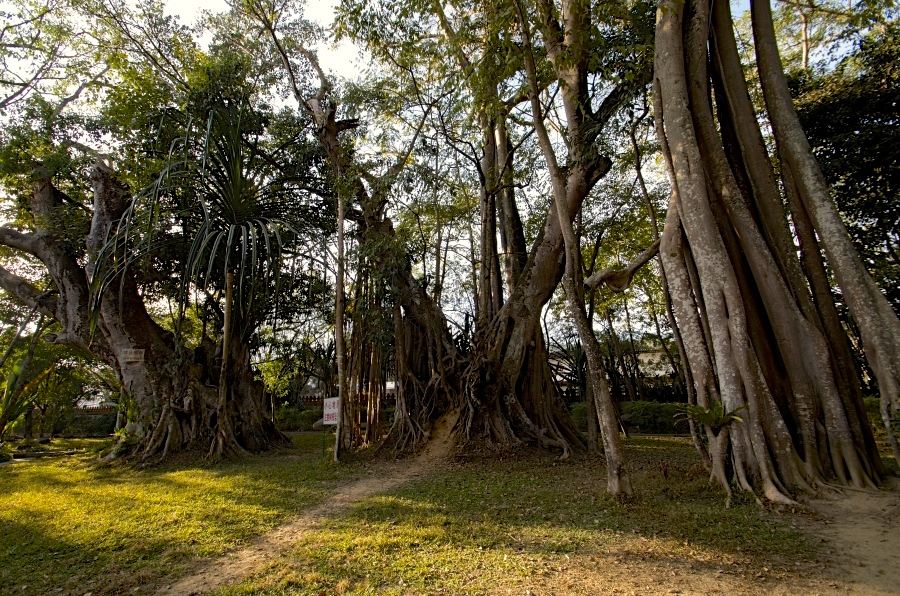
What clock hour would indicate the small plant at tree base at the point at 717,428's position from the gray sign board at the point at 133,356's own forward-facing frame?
The small plant at tree base is roughly at 11 o'clock from the gray sign board.

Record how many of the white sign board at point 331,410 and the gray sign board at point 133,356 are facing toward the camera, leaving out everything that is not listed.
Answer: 2

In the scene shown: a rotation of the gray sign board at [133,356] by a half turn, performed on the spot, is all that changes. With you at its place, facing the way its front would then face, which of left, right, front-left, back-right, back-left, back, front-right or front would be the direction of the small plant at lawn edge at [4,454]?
front-left

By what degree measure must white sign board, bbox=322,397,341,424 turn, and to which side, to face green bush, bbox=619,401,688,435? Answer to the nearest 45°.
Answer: approximately 90° to its left

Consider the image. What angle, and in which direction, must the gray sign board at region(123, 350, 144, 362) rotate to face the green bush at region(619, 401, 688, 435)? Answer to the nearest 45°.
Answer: approximately 90° to its left

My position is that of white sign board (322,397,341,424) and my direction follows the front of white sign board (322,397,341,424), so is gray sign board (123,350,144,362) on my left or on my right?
on my right

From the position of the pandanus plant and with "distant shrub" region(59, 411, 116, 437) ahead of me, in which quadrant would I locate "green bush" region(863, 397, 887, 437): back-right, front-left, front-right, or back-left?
back-right

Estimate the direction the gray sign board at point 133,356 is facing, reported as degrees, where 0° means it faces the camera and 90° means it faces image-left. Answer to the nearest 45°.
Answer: approximately 0°

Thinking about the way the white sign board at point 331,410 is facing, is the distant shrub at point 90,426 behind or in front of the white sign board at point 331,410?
behind
